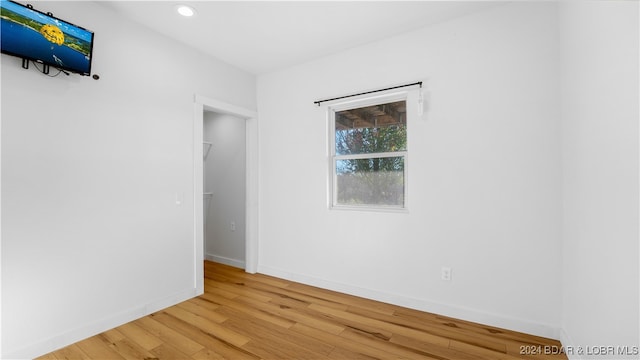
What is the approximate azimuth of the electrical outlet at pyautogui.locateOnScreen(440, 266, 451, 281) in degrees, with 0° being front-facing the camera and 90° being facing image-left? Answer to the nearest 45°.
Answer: approximately 0°

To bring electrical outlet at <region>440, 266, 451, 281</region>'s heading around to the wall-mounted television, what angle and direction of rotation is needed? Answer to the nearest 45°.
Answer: approximately 45° to its right

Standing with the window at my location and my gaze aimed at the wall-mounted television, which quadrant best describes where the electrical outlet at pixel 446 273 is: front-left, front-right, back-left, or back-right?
back-left

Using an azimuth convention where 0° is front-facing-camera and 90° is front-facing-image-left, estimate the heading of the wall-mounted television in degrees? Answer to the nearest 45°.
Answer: approximately 315°
